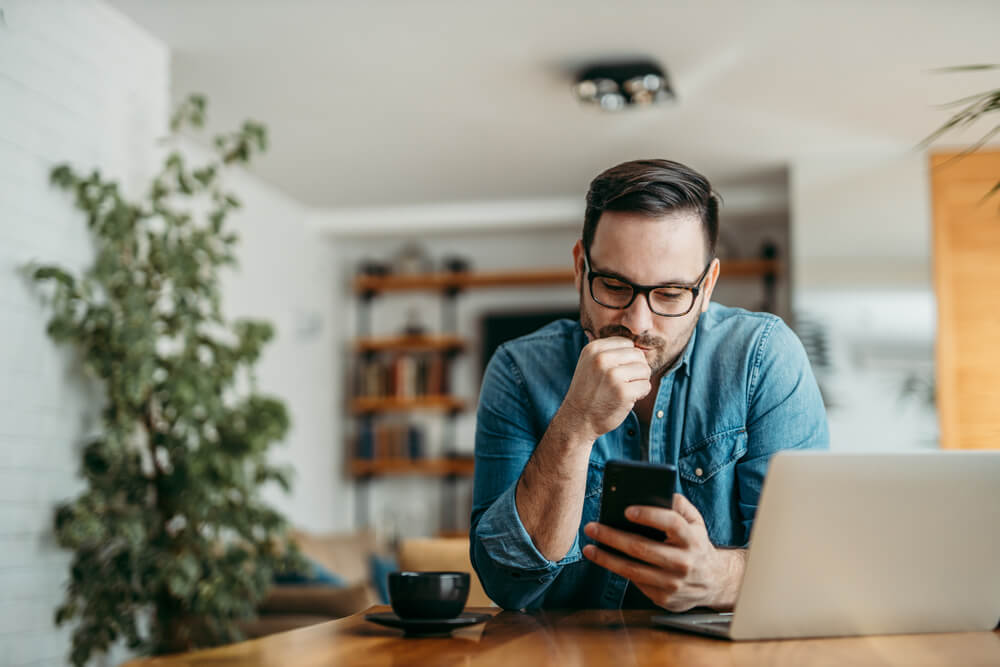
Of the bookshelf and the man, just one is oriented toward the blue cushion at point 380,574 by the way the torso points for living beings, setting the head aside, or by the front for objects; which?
the bookshelf

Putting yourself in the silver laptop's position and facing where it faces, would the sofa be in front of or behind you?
in front

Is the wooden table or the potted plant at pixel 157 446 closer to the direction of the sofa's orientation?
the wooden table

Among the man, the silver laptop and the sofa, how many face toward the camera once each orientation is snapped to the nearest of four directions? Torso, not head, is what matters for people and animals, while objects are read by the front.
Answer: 2

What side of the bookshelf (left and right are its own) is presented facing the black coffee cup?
front

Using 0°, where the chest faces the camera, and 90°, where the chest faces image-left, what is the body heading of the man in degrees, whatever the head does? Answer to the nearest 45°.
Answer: approximately 0°

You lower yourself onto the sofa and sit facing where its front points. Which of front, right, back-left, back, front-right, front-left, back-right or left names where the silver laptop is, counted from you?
front

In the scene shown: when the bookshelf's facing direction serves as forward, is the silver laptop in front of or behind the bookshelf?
in front

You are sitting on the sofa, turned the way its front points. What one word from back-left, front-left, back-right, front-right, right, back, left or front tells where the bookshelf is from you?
back

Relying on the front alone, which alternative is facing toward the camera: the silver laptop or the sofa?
the sofa

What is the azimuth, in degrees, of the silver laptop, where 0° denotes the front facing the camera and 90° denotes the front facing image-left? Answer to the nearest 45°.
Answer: approximately 135°

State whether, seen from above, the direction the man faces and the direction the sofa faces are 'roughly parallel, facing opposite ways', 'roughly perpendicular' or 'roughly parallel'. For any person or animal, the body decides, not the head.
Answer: roughly parallel

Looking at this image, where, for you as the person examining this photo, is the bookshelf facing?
facing the viewer

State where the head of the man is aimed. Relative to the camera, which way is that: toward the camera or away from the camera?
toward the camera

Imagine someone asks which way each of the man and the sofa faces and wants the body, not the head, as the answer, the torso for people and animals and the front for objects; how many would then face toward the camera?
2
